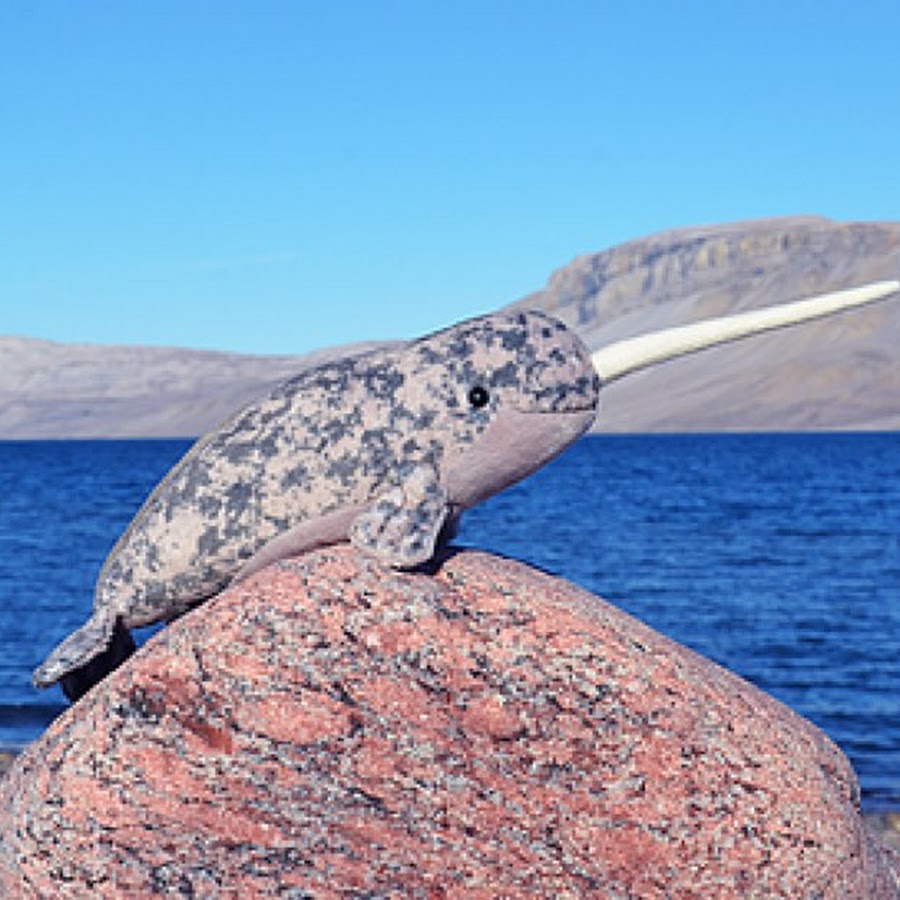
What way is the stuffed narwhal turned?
to the viewer's right
